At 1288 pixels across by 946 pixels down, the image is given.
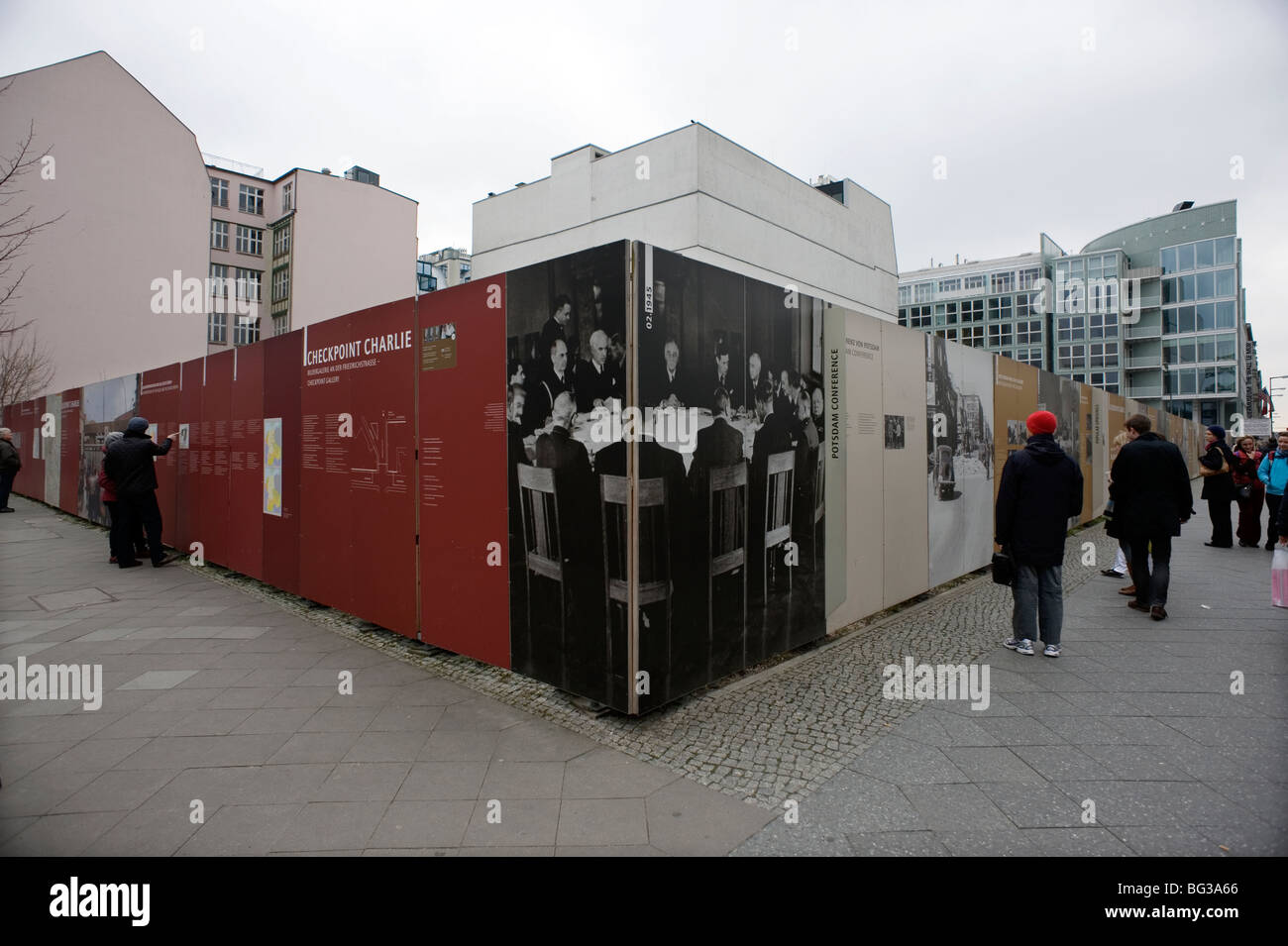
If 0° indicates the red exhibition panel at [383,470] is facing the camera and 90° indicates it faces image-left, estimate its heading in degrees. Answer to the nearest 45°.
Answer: approximately 45°

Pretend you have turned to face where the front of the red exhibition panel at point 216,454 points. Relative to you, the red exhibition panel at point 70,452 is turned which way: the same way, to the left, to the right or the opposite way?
the same way

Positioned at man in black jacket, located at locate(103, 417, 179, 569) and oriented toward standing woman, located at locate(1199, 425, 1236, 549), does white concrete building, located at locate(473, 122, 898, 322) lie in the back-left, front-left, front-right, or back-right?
front-left

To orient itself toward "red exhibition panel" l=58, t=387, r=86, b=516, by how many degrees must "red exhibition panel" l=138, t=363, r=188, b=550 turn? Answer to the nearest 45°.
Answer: approximately 135° to its right

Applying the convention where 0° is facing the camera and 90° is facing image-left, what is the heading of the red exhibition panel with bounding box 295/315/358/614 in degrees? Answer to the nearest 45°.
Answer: approximately 45°

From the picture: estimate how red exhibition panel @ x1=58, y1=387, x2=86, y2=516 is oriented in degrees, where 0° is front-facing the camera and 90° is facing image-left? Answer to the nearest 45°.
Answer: approximately 45°

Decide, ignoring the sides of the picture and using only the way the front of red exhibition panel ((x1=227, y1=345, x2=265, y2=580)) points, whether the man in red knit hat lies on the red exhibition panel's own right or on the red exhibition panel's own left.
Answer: on the red exhibition panel's own left

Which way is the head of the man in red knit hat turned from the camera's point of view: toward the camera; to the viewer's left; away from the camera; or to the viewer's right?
away from the camera

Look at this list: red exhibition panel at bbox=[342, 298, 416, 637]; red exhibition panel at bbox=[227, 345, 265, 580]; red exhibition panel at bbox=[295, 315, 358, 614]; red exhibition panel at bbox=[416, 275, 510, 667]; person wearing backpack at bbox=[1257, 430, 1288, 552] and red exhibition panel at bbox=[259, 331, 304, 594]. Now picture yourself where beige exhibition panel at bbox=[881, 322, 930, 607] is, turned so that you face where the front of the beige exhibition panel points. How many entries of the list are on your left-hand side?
1

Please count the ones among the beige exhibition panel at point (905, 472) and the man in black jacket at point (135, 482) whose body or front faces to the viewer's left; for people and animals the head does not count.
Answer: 0

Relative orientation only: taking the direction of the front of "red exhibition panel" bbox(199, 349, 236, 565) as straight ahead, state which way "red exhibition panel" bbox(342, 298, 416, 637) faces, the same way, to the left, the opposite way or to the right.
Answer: the same way

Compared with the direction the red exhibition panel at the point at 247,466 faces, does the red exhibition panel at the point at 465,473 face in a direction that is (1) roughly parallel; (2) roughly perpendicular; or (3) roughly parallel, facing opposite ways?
roughly parallel
